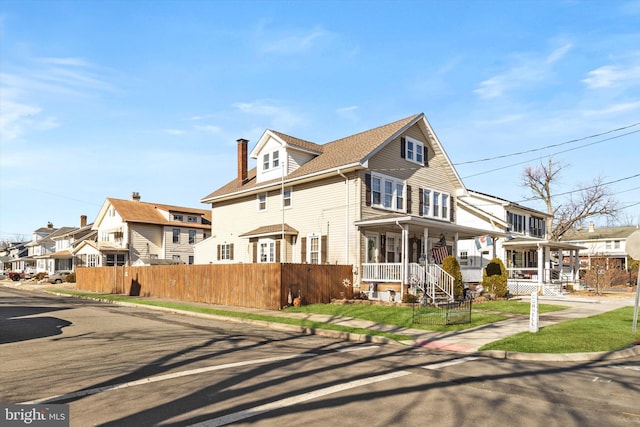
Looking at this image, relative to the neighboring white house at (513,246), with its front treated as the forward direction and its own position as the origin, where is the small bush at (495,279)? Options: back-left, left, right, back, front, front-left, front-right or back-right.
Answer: front-right

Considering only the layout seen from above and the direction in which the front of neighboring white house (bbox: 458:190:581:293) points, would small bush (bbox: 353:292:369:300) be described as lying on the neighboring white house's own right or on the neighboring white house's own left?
on the neighboring white house's own right

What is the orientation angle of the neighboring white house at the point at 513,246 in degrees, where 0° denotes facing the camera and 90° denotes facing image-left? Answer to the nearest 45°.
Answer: approximately 315°

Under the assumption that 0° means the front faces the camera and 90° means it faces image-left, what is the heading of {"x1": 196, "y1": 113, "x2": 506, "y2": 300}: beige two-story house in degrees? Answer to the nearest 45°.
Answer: approximately 315°

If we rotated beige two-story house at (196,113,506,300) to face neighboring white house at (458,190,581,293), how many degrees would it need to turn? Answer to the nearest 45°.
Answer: approximately 90° to its left

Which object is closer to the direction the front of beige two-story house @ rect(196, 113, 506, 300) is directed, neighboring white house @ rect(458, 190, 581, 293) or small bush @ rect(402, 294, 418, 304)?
the small bush

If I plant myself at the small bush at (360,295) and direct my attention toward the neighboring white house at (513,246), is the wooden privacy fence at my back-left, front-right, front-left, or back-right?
back-left
